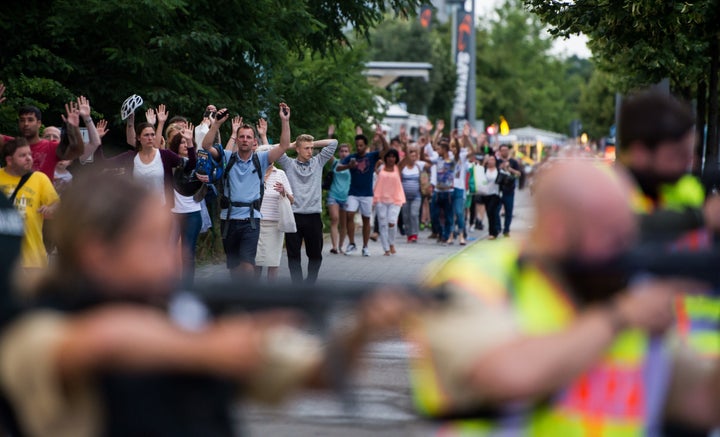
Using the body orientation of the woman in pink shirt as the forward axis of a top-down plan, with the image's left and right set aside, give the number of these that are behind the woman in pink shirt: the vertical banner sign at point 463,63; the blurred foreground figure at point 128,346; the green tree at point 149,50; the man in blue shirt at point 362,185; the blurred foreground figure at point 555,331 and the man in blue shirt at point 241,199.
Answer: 1

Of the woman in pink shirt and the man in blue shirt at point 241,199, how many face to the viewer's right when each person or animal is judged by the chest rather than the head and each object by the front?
0

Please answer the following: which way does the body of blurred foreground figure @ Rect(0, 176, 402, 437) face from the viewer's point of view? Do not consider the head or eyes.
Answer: to the viewer's right

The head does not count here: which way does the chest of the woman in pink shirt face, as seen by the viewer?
toward the camera

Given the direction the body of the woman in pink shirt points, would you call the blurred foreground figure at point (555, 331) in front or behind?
in front

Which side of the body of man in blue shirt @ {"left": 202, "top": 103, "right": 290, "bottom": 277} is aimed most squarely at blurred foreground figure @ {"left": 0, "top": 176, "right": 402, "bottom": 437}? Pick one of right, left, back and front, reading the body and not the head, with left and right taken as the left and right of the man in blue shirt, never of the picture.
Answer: front

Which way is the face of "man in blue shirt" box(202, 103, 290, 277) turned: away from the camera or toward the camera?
toward the camera

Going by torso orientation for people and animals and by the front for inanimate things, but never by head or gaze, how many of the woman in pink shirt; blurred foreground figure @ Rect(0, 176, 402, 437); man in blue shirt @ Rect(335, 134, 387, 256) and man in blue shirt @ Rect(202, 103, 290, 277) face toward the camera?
3

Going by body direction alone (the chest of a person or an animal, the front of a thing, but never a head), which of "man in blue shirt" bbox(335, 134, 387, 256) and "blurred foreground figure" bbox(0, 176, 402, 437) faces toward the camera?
the man in blue shirt

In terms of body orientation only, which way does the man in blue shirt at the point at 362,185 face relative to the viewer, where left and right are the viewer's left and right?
facing the viewer
